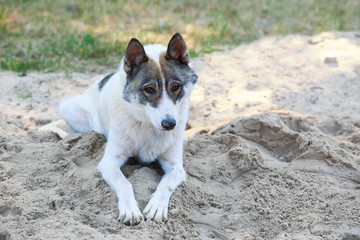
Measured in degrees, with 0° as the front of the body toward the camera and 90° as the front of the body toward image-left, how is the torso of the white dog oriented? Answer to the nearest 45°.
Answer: approximately 315°
